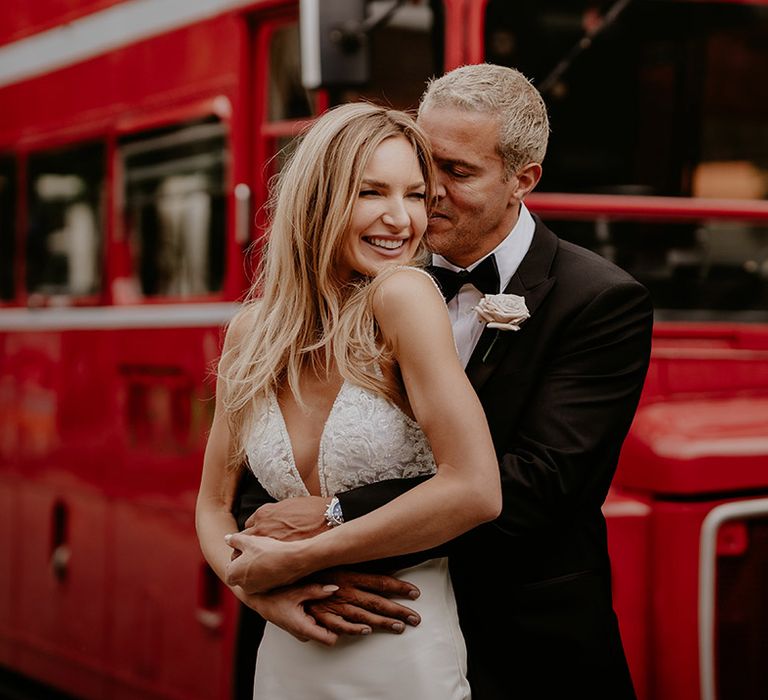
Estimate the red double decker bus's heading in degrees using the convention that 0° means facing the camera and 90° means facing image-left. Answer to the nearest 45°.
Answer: approximately 315°

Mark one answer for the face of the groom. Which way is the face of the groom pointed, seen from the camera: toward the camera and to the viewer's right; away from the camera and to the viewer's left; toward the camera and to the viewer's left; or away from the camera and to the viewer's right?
toward the camera and to the viewer's left

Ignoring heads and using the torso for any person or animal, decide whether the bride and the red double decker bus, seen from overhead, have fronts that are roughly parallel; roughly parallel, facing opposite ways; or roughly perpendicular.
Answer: roughly perpendicular

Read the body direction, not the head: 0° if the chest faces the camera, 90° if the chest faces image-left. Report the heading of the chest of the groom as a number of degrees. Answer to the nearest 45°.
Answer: approximately 45°

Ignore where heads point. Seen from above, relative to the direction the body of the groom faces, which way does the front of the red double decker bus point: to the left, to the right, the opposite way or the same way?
to the left
